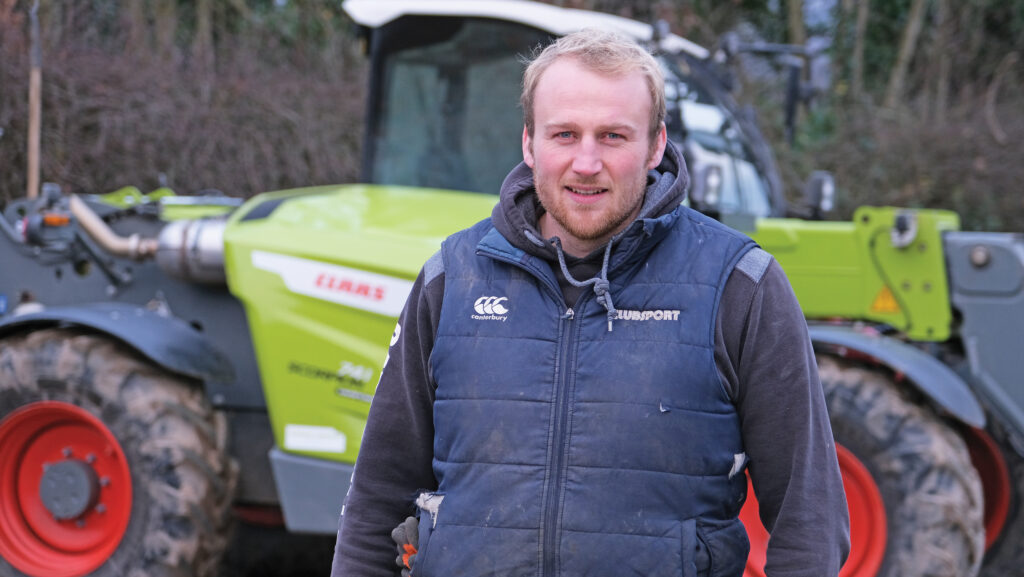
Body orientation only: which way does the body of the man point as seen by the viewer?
toward the camera

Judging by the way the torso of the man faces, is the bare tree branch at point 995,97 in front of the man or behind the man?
behind

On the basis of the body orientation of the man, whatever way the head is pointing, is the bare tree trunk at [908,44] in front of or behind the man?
behind

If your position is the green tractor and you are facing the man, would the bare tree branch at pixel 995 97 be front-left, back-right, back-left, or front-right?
back-left

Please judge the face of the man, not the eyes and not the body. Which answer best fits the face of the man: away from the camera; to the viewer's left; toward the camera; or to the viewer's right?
toward the camera

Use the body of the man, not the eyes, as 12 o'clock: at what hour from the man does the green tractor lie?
The green tractor is roughly at 5 o'clock from the man.

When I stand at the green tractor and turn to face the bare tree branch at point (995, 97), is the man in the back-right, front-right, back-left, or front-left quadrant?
back-right
